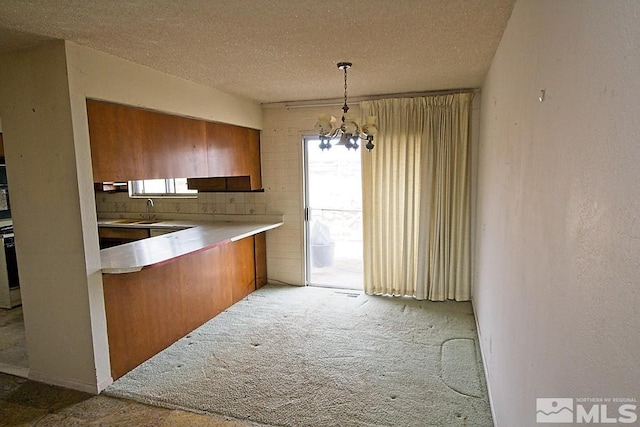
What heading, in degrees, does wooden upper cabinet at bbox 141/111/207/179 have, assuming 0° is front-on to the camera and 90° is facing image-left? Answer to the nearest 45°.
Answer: approximately 315°

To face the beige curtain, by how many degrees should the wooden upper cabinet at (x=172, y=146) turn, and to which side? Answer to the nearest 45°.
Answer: approximately 45° to its left

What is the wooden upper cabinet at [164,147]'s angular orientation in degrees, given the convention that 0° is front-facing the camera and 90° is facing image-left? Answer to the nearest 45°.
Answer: approximately 315°
